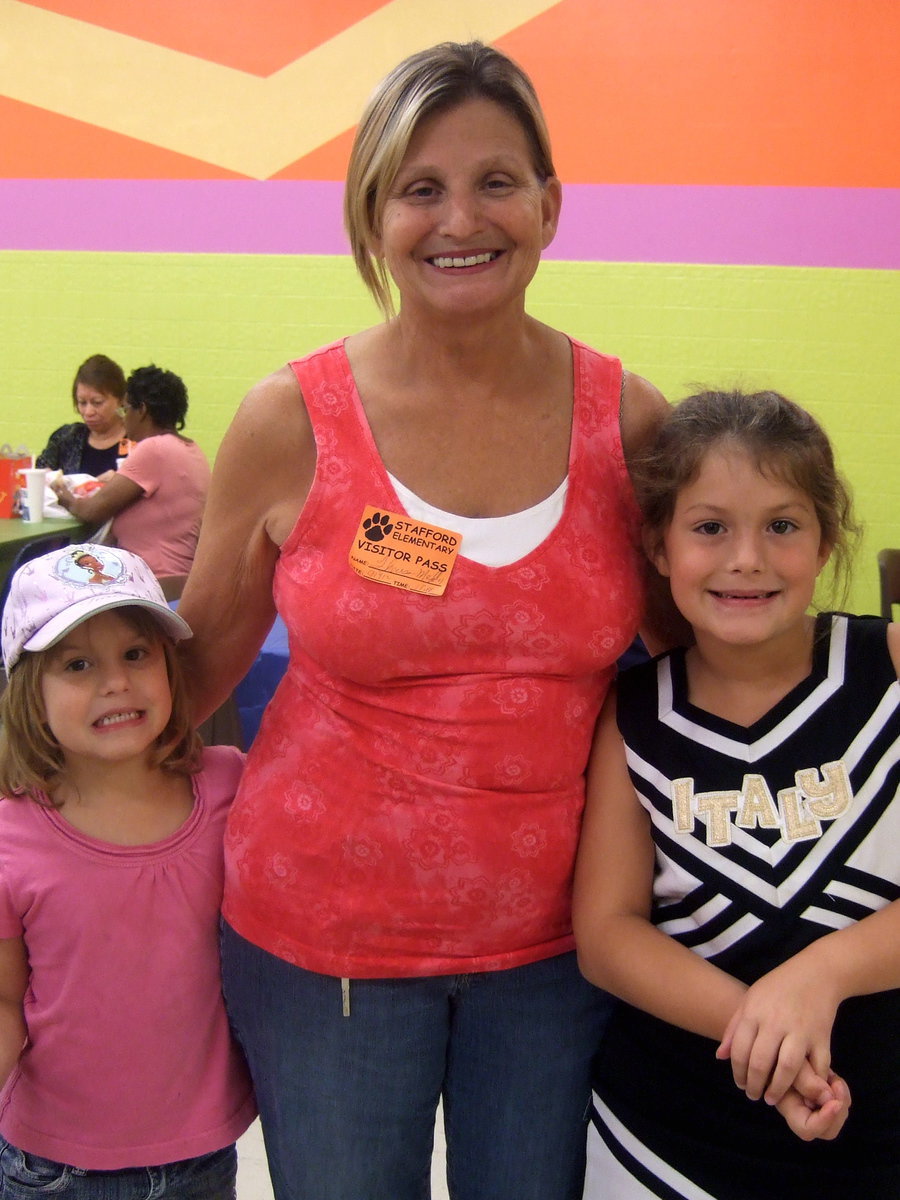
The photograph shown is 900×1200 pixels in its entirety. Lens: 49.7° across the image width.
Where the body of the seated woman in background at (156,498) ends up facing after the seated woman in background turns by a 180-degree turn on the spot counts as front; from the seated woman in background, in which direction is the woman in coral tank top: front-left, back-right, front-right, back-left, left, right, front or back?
front-right

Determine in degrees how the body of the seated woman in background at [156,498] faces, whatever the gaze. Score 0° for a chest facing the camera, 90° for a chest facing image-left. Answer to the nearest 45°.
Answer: approximately 135°

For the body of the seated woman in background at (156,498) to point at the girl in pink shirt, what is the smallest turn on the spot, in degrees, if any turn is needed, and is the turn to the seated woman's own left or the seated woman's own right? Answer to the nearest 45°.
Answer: approximately 135° to the seated woman's own left

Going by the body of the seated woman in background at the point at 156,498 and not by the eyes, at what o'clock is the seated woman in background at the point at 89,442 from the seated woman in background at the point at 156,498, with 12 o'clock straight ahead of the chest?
the seated woman in background at the point at 89,442 is roughly at 1 o'clock from the seated woman in background at the point at 156,498.

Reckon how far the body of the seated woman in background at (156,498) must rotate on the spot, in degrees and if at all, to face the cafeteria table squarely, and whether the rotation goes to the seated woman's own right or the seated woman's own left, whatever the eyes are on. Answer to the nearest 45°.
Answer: approximately 45° to the seated woman's own left

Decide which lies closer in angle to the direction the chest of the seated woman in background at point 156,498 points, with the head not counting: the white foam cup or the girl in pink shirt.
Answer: the white foam cup
